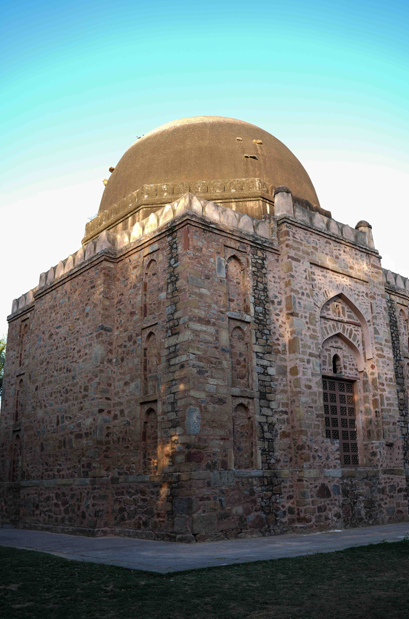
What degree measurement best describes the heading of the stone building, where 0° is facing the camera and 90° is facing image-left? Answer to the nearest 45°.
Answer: approximately 315°
